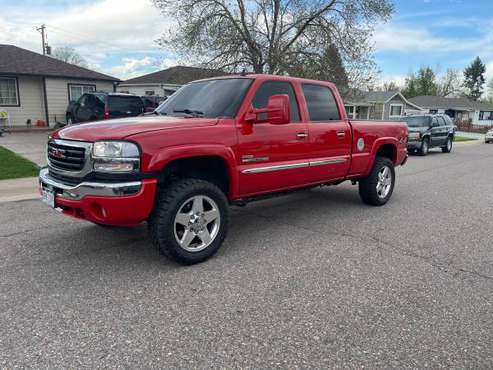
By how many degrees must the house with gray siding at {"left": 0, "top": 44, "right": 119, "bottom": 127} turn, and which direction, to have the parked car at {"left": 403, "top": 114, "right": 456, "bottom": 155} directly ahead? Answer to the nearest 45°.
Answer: approximately 45° to its left

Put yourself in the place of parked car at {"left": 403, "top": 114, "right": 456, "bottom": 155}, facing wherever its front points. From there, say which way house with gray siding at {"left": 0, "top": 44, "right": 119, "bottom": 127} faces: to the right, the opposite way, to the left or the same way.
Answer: to the left

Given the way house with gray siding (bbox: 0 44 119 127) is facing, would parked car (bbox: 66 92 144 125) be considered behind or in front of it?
in front

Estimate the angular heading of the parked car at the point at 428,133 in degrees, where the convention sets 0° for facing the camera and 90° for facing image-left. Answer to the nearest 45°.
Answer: approximately 45°

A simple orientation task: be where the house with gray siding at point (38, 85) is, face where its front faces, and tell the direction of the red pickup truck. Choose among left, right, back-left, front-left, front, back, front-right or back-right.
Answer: front

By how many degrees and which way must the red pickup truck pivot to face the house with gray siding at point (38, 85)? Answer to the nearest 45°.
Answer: approximately 90° to its right

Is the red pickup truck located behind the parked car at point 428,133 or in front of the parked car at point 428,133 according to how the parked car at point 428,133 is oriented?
in front

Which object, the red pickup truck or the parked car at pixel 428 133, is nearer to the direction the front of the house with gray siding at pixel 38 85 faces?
the red pickup truck

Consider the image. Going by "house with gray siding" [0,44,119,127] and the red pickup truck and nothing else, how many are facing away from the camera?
0

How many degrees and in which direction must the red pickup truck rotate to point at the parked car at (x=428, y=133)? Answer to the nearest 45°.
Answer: approximately 180°

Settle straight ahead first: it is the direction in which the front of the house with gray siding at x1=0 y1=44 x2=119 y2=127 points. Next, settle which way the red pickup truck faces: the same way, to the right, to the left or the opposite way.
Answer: to the right
